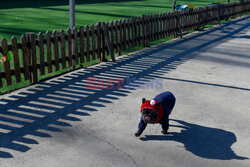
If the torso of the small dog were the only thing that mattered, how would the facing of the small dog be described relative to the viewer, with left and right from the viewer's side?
facing the viewer and to the left of the viewer
